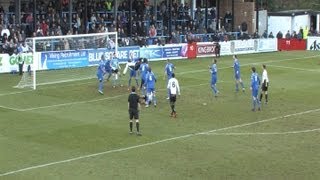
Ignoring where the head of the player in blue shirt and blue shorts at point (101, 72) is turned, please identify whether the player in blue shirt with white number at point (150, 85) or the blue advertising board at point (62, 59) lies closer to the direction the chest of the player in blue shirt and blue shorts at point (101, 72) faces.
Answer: the player in blue shirt with white number

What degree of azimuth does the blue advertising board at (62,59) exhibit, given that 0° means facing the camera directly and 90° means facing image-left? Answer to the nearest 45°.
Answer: approximately 0°

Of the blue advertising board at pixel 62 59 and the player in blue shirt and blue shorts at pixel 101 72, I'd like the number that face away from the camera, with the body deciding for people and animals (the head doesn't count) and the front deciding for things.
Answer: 0

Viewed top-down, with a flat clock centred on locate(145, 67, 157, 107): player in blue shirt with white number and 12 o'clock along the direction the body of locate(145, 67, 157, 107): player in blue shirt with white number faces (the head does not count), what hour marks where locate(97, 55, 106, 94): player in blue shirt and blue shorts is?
locate(97, 55, 106, 94): player in blue shirt and blue shorts is roughly at 11 o'clock from locate(145, 67, 157, 107): player in blue shirt with white number.

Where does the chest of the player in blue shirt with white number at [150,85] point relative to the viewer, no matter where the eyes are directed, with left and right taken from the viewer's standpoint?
facing away from the viewer

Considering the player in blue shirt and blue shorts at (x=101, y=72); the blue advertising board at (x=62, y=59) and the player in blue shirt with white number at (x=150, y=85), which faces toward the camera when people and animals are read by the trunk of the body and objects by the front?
the blue advertising board

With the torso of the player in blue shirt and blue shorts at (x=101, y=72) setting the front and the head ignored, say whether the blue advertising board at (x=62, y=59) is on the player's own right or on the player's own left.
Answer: on the player's own left

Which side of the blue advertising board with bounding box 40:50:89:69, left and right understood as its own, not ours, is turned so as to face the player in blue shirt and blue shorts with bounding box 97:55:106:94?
front

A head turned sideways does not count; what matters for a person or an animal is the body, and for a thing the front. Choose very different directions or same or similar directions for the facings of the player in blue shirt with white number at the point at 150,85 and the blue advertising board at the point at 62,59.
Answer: very different directions

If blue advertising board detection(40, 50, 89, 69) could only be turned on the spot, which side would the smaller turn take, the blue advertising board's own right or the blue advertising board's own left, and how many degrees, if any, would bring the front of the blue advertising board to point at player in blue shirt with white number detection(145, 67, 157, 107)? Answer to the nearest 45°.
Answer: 0° — it already faces them

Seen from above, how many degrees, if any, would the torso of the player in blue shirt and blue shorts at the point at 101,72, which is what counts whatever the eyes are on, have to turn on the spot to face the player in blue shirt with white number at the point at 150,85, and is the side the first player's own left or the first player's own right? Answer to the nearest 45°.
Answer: approximately 45° to the first player's own right
